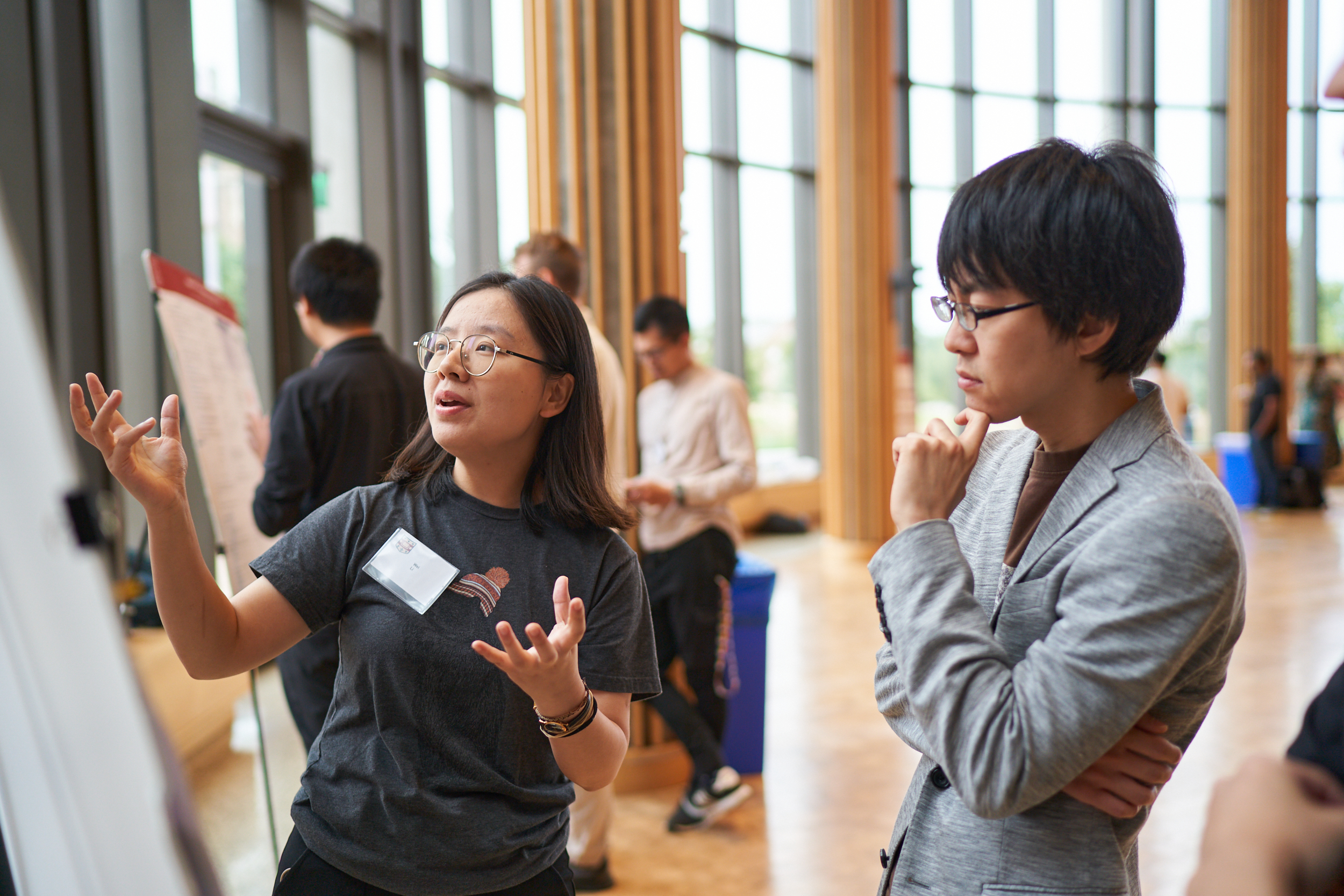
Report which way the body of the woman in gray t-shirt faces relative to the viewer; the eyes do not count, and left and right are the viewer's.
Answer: facing the viewer

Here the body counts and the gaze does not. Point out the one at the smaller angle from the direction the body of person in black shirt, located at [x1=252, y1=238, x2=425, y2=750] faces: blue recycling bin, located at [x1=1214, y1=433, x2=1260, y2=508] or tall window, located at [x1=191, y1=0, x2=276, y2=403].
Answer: the tall window

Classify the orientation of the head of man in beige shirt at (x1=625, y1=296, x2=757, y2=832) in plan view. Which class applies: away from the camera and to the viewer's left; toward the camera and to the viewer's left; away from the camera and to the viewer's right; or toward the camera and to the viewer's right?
toward the camera and to the viewer's left

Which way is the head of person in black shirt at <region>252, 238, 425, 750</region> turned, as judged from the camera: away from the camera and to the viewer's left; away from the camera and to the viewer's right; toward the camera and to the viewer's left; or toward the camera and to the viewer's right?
away from the camera and to the viewer's left

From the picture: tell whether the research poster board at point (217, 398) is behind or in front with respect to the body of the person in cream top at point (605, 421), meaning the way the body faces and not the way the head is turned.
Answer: in front

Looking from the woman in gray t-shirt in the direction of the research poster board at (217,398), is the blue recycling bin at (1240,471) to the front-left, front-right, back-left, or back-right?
front-right

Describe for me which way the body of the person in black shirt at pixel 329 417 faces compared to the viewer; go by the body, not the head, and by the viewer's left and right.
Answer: facing away from the viewer and to the left of the viewer
